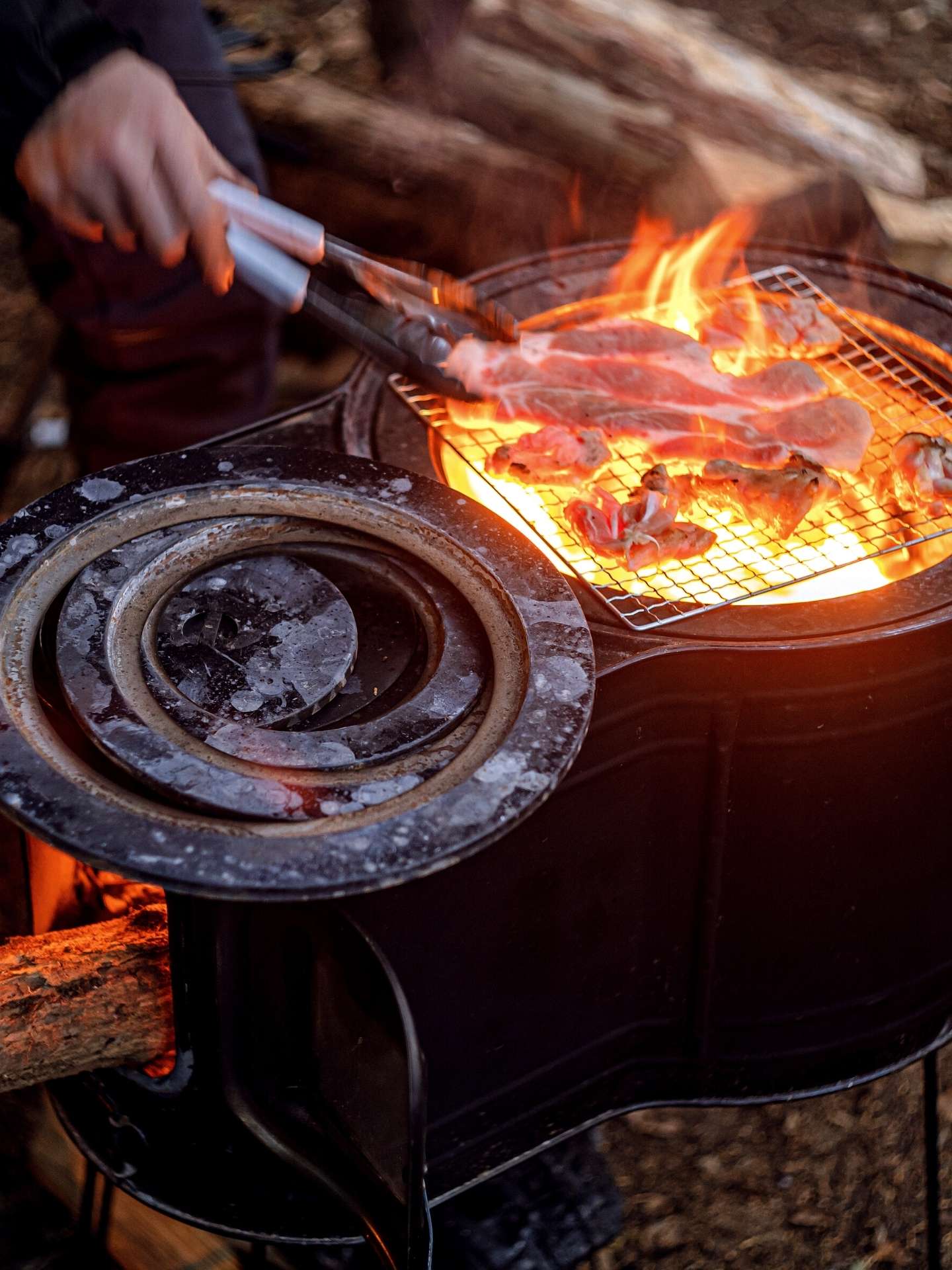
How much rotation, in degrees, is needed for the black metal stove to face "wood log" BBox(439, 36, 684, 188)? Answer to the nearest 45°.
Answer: approximately 135° to its right

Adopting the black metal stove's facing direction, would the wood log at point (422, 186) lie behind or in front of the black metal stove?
behind

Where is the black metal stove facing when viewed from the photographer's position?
facing the viewer and to the left of the viewer
